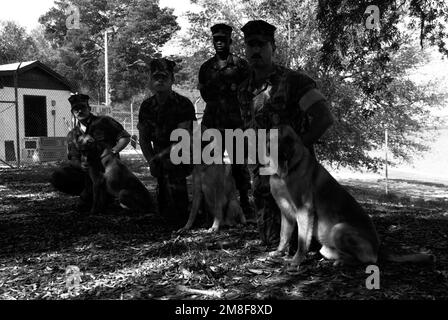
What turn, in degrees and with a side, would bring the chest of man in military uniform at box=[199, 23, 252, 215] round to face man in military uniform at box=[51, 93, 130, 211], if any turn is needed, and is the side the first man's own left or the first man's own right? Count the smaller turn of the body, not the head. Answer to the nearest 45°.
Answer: approximately 135° to the first man's own right

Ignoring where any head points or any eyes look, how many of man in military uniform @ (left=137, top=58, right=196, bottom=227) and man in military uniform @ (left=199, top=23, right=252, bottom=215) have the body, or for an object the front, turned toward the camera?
2

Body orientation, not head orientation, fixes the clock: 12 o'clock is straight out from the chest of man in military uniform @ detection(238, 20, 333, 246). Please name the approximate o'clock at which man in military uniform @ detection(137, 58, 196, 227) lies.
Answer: man in military uniform @ detection(137, 58, 196, 227) is roughly at 3 o'clock from man in military uniform @ detection(238, 20, 333, 246).

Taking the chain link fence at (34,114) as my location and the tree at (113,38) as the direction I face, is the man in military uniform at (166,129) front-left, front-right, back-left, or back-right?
back-right

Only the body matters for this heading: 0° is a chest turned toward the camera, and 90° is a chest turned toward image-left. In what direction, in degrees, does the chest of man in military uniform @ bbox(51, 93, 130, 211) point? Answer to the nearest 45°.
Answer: approximately 45°

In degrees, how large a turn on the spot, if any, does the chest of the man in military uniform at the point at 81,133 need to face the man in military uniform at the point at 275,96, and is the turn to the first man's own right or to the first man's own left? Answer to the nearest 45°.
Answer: approximately 90° to the first man's own left

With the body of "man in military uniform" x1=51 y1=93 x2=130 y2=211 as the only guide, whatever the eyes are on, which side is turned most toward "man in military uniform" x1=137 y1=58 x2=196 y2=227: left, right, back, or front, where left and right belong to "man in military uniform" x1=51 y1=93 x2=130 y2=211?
left

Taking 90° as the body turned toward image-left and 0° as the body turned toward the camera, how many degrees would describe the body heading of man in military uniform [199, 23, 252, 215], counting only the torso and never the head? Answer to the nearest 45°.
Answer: approximately 0°

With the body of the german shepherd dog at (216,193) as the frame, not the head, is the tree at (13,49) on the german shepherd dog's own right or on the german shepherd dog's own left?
on the german shepherd dog's own right

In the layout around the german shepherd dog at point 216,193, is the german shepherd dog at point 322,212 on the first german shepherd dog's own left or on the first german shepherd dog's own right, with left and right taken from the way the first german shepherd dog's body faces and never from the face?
on the first german shepherd dog's own left
